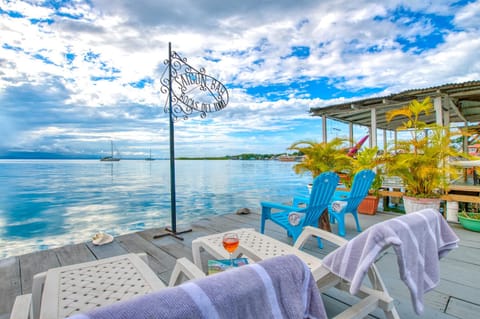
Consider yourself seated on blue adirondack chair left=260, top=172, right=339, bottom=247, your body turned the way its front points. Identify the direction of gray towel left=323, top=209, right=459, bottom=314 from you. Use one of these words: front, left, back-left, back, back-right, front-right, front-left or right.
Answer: back-left

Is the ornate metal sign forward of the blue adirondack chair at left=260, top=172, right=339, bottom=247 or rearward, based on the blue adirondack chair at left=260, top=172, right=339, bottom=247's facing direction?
forward
